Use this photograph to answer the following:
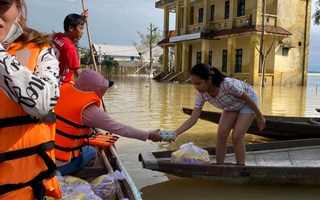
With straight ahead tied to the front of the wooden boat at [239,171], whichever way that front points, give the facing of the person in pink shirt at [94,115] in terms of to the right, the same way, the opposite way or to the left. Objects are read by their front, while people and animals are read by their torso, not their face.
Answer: the opposite way

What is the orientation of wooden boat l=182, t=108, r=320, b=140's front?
to the viewer's left

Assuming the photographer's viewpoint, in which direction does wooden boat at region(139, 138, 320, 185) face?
facing to the left of the viewer

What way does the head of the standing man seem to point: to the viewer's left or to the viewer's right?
to the viewer's right

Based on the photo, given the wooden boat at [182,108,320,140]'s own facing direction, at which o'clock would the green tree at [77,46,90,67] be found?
The green tree is roughly at 2 o'clock from the wooden boat.

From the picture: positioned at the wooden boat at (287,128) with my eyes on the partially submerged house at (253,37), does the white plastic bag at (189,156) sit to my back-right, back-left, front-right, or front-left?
back-left

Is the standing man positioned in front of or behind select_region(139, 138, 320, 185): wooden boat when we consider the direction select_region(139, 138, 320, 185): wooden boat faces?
in front

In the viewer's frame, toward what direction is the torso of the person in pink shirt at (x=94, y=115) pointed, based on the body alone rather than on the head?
to the viewer's right

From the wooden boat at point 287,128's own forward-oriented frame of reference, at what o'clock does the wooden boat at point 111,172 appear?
the wooden boat at point 111,172 is roughly at 10 o'clock from the wooden boat at point 287,128.

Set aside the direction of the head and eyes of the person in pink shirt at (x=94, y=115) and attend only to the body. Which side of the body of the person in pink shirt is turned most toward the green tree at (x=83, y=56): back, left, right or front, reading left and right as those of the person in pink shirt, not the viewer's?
left

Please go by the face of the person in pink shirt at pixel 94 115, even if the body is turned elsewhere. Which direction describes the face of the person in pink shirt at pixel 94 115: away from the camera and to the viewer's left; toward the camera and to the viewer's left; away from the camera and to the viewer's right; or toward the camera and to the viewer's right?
away from the camera and to the viewer's right

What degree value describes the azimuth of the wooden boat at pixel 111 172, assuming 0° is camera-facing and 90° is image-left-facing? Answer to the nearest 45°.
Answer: approximately 180°

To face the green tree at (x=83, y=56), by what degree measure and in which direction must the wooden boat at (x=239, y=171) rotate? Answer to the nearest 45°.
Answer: approximately 45° to its right

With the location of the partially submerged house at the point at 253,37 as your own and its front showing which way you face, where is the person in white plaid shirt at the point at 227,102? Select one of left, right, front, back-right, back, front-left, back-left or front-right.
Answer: front-left

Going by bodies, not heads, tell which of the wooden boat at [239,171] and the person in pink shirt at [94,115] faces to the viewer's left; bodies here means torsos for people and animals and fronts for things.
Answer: the wooden boat
